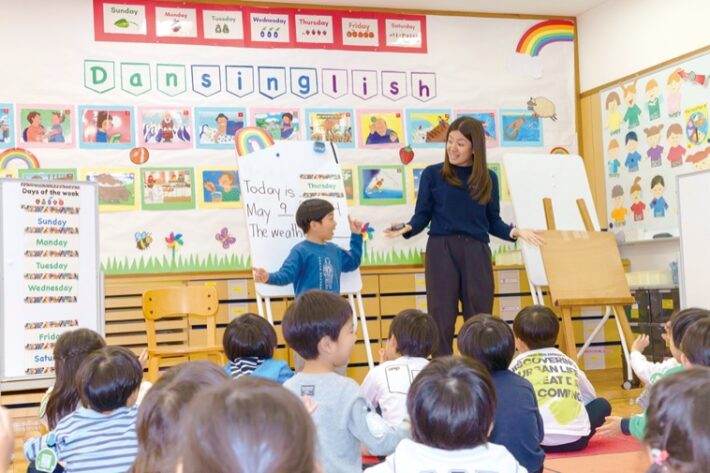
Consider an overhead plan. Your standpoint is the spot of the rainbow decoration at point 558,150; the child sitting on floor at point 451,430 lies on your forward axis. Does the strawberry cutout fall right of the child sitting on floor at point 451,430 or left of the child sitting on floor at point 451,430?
right

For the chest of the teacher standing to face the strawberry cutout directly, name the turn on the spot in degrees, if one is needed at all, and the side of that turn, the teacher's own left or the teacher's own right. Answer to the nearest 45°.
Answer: approximately 180°

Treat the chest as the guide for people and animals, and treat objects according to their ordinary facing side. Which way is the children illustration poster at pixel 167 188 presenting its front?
toward the camera

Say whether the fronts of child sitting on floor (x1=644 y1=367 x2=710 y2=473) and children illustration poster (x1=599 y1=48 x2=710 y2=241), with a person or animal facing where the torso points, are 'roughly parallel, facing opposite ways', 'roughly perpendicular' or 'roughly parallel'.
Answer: roughly perpendicular

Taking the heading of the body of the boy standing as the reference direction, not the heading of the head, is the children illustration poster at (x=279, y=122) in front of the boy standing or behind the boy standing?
behind

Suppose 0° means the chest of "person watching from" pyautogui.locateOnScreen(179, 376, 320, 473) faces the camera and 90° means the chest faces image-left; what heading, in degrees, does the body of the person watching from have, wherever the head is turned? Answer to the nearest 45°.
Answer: approximately 180°

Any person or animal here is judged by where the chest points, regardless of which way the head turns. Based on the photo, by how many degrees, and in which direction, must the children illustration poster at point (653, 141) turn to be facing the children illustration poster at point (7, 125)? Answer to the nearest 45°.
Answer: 0° — it already faces it

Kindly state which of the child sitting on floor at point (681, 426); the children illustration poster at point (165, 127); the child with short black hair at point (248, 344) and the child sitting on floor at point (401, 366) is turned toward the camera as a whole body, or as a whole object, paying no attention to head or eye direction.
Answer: the children illustration poster

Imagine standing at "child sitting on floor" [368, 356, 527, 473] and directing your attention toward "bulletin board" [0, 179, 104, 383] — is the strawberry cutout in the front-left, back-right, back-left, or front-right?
front-right

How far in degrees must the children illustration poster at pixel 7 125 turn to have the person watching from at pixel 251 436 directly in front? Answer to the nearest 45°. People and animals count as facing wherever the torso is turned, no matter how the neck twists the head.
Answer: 0° — it already faces them

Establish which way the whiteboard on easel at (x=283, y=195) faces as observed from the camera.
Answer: facing the viewer

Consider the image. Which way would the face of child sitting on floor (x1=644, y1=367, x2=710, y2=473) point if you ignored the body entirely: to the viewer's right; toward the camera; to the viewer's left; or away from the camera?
away from the camera

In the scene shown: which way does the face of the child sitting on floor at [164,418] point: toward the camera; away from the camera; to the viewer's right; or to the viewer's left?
away from the camera

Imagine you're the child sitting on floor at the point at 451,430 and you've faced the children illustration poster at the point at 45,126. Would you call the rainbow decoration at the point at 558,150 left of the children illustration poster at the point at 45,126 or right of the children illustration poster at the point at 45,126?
right

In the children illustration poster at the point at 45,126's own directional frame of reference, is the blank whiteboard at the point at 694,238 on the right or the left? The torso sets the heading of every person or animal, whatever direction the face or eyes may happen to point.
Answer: on its left

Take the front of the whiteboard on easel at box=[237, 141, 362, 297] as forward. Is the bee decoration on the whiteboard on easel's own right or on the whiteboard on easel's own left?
on the whiteboard on easel's own right

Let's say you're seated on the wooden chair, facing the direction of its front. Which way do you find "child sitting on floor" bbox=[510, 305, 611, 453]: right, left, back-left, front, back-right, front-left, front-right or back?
front-left

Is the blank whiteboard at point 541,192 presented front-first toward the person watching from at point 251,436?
yes
